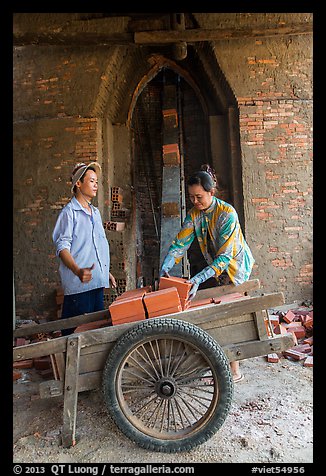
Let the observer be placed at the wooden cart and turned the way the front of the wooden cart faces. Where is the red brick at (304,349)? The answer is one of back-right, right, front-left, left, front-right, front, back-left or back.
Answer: back-right

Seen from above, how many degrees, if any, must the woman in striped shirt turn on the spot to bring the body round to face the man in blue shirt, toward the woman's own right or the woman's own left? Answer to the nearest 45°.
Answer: approximately 45° to the woman's own right

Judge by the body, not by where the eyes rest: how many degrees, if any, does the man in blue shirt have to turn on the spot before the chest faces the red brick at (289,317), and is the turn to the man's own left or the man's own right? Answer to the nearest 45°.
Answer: approximately 45° to the man's own left

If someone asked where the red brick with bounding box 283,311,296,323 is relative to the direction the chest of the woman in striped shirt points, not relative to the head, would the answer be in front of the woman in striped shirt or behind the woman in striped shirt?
behind

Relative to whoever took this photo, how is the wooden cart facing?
facing to the left of the viewer

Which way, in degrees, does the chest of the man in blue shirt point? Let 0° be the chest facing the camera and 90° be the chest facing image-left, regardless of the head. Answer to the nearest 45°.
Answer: approximately 315°

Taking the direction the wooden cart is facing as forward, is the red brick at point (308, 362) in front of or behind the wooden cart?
behind
